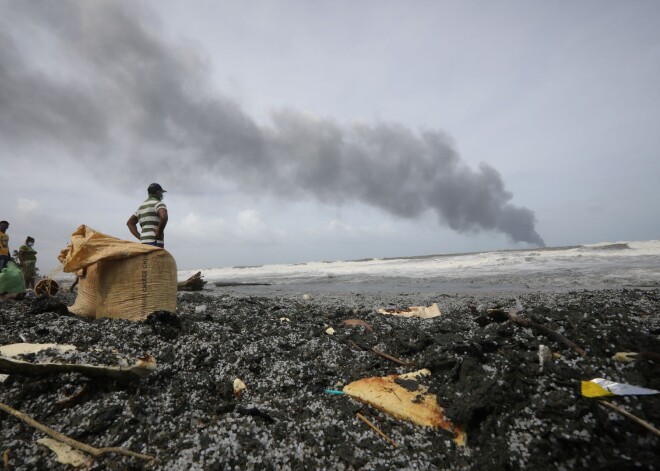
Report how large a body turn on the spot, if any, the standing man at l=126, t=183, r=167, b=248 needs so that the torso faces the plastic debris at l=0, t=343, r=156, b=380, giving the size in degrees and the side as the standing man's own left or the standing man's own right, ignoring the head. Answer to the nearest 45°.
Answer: approximately 135° to the standing man's own right

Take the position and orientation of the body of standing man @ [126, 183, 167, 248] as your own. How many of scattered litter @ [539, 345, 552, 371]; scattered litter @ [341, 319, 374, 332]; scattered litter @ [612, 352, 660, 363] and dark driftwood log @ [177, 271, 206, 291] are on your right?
3

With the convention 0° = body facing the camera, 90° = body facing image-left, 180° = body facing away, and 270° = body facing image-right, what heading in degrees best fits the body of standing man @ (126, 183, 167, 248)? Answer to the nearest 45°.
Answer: approximately 225°

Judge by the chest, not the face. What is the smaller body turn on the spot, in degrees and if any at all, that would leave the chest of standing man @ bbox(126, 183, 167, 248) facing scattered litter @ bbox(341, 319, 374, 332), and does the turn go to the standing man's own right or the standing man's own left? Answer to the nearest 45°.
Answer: approximately 90° to the standing man's own right

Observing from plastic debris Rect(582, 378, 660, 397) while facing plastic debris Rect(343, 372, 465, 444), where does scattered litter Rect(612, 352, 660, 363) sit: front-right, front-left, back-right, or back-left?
back-right

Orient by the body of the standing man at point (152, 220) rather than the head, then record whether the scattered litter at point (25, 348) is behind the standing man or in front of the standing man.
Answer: behind

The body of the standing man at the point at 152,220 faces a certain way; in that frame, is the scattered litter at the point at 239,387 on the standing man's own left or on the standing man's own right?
on the standing man's own right

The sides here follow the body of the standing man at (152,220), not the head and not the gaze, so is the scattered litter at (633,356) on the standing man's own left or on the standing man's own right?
on the standing man's own right

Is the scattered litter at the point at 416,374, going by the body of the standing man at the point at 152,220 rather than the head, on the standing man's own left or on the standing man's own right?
on the standing man's own right
